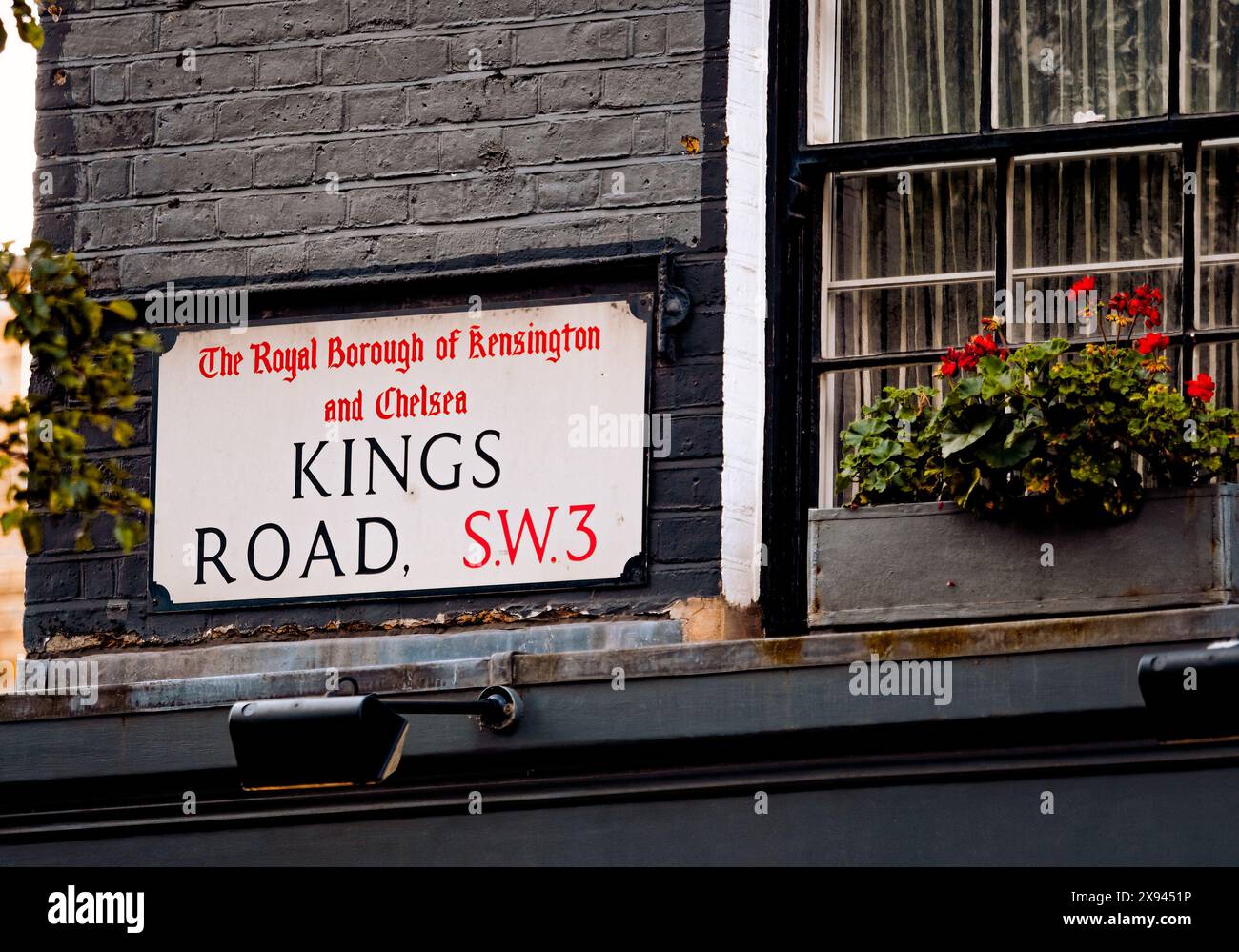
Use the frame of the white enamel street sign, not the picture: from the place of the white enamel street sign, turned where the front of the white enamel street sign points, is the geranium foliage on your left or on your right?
on your left

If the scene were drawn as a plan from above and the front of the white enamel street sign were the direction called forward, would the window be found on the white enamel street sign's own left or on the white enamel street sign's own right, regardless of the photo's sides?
on the white enamel street sign's own left

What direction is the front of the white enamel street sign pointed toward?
toward the camera

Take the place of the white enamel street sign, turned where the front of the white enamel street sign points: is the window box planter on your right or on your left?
on your left
